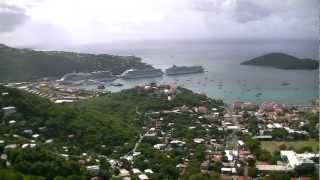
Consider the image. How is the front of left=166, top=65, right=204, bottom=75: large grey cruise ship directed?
to the viewer's right

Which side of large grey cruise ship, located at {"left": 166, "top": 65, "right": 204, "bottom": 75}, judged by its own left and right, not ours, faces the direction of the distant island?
front

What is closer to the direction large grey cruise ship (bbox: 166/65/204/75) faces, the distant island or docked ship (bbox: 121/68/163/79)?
the distant island

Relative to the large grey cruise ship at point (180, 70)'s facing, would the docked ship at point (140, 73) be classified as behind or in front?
behind
